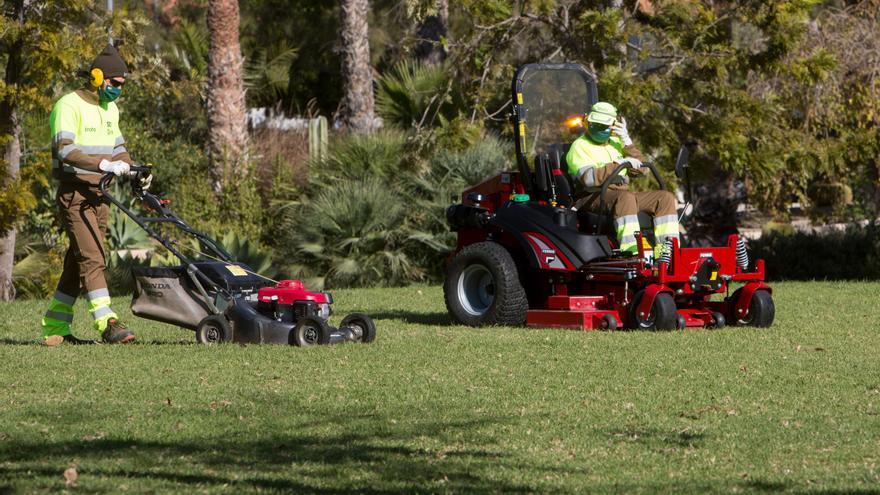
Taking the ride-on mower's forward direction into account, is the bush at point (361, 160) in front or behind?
behind

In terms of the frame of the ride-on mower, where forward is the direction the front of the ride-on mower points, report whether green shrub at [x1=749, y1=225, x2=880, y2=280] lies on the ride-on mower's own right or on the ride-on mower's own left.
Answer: on the ride-on mower's own left

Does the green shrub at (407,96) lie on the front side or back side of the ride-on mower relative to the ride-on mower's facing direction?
on the back side

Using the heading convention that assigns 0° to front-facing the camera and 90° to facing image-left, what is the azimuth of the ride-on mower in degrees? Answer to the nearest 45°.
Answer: approximately 315°
